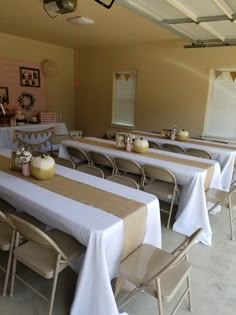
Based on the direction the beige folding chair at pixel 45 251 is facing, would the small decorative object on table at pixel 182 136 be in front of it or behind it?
in front

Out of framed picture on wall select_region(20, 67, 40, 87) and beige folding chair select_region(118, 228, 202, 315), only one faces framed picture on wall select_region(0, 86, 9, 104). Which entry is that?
the beige folding chair

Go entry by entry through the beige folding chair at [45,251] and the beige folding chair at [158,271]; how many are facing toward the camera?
0

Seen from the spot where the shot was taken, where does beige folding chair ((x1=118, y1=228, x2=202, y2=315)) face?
facing away from the viewer and to the left of the viewer

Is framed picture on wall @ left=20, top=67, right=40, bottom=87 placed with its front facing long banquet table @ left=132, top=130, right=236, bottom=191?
yes

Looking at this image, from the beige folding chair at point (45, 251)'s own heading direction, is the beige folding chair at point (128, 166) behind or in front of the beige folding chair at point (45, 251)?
in front

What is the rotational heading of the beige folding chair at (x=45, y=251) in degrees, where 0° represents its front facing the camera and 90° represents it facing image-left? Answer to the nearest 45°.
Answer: approximately 225°

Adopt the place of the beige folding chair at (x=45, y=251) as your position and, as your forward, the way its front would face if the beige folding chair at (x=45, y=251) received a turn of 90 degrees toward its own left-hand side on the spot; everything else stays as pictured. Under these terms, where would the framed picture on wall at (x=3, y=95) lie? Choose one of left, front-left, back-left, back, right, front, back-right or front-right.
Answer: front-right

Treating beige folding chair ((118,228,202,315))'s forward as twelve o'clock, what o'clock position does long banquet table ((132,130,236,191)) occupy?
The long banquet table is roughly at 2 o'clock from the beige folding chair.

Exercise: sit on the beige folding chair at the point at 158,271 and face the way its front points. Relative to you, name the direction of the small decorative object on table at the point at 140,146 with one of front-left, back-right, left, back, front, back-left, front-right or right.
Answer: front-right

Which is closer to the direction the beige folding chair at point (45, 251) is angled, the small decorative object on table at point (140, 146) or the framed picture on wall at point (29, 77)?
the small decorative object on table

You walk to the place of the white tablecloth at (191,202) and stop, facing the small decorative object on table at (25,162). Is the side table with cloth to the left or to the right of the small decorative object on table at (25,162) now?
right

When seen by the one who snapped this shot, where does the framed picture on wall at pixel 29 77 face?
facing the viewer and to the right of the viewer

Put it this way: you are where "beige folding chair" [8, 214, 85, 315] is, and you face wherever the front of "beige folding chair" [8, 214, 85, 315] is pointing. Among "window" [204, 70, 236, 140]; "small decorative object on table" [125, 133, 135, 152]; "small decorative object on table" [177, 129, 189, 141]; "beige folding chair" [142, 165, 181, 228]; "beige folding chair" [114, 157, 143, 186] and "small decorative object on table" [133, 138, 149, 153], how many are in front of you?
6

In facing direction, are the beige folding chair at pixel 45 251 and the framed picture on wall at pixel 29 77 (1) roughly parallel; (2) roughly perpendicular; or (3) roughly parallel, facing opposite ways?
roughly perpendicular

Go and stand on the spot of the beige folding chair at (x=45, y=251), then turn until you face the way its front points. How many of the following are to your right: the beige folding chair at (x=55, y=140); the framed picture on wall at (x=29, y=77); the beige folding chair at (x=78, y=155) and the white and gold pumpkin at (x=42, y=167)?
0

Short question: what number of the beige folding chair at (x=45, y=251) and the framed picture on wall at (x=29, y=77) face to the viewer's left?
0

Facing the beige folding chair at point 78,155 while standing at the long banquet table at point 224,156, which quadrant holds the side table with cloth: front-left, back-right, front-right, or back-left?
front-right

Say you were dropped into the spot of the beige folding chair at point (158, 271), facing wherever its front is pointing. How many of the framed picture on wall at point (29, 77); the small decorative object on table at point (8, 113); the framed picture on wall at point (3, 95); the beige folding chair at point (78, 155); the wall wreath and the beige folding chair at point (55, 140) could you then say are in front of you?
6
